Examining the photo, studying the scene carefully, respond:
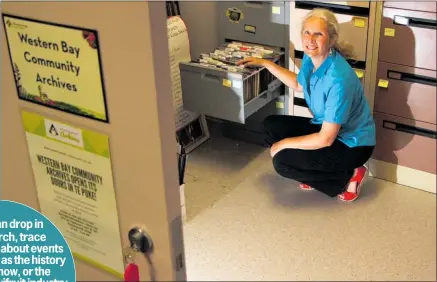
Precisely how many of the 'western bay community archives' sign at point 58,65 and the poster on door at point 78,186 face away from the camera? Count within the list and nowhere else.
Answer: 0

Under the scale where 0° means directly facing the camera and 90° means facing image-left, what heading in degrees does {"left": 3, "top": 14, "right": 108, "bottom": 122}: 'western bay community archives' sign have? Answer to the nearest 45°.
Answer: approximately 45°

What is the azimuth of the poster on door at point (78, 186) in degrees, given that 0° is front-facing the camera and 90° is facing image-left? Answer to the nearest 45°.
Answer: approximately 45°

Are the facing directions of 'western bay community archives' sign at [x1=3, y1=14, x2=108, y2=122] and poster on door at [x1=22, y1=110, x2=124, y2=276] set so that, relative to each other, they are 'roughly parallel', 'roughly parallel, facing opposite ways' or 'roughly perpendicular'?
roughly parallel

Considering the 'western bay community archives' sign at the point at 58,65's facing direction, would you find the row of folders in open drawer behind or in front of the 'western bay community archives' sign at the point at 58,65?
behind
